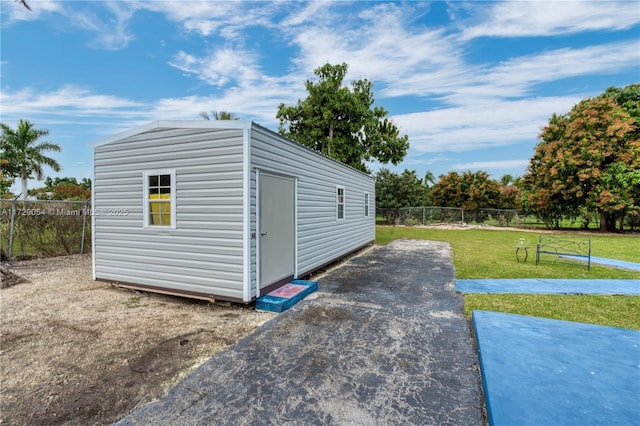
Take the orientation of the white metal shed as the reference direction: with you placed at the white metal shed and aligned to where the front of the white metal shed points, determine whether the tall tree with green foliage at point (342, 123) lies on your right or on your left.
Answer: on your left

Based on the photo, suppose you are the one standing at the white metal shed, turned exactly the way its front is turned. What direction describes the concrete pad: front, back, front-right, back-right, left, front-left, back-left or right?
front-left

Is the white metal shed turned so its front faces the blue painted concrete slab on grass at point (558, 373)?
yes

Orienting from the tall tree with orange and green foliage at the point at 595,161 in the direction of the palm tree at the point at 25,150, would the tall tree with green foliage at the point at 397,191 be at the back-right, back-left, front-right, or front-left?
front-right

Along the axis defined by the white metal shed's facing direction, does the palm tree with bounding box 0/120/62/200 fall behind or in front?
behind

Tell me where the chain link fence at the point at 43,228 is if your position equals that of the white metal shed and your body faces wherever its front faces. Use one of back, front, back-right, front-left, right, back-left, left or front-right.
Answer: back

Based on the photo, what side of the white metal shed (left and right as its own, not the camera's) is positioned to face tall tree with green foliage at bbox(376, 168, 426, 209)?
left

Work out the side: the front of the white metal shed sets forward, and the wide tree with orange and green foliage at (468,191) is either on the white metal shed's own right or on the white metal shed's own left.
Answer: on the white metal shed's own left

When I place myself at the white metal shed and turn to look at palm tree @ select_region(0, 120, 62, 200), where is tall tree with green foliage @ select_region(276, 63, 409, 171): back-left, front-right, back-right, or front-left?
front-right

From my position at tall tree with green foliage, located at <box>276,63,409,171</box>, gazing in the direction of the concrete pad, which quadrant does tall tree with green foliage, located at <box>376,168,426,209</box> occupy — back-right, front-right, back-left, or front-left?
back-left

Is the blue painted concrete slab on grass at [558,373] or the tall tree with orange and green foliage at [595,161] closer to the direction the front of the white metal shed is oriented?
the blue painted concrete slab on grass

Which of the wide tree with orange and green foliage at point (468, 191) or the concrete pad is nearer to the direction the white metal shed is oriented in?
the concrete pad

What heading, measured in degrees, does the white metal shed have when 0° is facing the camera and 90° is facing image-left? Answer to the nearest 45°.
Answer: approximately 315°
